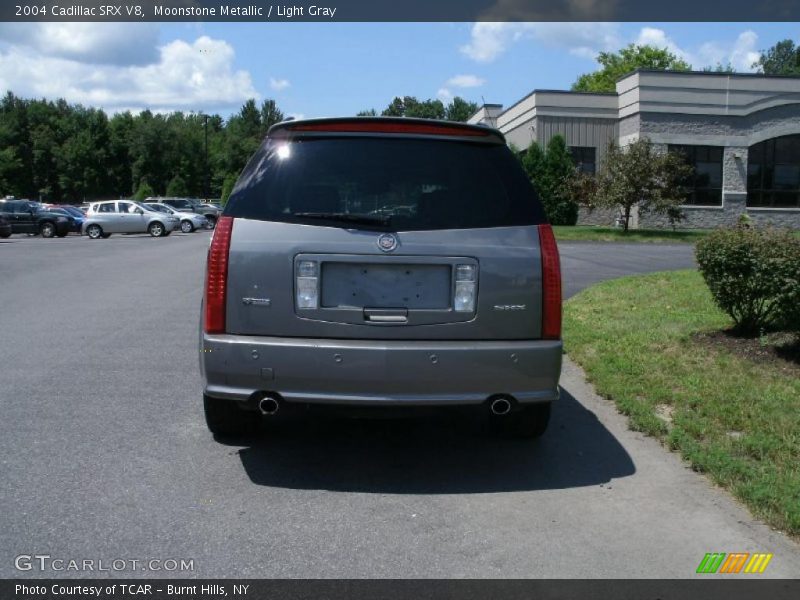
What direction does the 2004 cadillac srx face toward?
away from the camera

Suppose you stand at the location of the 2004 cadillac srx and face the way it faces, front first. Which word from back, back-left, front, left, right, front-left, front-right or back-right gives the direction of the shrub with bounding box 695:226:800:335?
front-right

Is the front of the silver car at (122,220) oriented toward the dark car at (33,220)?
no

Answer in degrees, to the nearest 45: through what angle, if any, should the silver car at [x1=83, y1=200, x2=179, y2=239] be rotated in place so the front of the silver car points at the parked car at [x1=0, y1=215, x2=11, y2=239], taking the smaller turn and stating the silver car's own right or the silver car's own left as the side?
approximately 180°

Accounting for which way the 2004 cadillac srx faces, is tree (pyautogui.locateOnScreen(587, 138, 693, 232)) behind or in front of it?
in front

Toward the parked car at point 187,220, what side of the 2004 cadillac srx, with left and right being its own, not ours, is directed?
front

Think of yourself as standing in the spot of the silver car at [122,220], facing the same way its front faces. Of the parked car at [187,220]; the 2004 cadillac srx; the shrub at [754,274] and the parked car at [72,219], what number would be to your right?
2

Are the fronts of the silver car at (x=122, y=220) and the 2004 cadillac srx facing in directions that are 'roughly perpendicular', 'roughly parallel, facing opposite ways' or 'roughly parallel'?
roughly perpendicular

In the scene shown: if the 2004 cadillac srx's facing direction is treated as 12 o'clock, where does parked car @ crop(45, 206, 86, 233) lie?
The parked car is roughly at 11 o'clock from the 2004 cadillac srx.

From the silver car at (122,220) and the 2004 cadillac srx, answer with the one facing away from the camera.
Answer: the 2004 cadillac srx

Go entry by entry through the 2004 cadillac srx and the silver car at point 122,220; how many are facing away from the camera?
1

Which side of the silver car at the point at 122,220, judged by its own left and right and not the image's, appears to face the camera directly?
right

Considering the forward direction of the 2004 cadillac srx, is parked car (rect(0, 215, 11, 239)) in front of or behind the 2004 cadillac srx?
in front

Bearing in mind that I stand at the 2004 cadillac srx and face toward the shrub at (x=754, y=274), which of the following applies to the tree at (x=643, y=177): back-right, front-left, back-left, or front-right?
front-left

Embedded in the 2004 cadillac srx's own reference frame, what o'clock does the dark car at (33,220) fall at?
The dark car is roughly at 11 o'clock from the 2004 cadillac srx.
